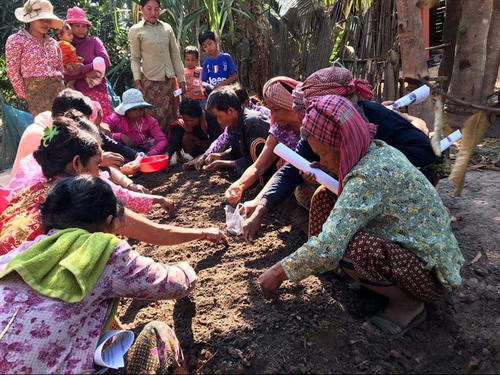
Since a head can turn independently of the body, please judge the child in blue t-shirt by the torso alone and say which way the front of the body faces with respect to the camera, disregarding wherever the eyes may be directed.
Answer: toward the camera

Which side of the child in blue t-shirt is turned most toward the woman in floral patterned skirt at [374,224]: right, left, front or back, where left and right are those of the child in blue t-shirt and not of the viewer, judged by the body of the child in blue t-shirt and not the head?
front

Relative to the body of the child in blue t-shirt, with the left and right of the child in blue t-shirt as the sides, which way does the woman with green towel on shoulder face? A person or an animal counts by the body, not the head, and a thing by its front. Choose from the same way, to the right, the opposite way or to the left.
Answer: the opposite way

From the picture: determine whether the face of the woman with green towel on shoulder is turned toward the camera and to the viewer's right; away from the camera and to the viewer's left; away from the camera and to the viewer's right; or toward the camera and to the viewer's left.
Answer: away from the camera and to the viewer's right

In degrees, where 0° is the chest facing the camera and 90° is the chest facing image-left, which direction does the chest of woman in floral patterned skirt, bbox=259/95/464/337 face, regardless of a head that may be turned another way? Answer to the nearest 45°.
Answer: approximately 90°

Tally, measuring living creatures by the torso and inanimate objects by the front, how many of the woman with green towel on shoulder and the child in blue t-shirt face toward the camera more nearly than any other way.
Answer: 1

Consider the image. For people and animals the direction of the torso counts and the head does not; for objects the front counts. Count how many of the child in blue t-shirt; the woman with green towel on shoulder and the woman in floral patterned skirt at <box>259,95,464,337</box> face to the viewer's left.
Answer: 1

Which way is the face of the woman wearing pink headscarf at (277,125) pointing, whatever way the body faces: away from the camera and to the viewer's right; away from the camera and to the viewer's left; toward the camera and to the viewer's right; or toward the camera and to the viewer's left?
toward the camera and to the viewer's left

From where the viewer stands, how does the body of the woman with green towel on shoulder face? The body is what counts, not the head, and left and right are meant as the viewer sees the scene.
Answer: facing away from the viewer and to the right of the viewer

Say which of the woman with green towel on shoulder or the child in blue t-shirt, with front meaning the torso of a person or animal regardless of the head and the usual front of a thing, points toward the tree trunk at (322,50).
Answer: the woman with green towel on shoulder

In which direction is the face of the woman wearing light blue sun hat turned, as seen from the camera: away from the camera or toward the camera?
toward the camera

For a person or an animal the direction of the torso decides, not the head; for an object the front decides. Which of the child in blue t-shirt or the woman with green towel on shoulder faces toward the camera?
the child in blue t-shirt

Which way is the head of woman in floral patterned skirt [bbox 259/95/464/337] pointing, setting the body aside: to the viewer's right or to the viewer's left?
to the viewer's left

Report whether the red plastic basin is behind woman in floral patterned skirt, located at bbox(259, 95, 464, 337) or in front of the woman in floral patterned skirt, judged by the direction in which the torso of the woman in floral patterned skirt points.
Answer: in front
